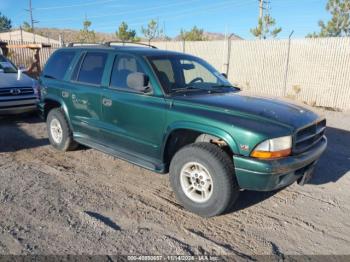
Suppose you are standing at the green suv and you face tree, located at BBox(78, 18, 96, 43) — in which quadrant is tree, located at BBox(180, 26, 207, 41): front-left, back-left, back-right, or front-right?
front-right

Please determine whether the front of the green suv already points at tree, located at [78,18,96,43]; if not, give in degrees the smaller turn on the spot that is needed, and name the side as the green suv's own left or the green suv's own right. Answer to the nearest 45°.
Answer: approximately 135° to the green suv's own left

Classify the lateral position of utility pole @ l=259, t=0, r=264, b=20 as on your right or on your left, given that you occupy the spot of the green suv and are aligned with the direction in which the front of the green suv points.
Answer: on your left

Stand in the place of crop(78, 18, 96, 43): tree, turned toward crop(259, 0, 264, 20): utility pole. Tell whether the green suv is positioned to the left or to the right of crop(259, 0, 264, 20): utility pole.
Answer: right

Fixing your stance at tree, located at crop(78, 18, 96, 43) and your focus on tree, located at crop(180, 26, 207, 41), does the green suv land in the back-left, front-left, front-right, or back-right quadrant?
front-right

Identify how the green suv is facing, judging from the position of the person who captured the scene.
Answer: facing the viewer and to the right of the viewer

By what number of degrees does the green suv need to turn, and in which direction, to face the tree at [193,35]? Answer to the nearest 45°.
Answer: approximately 135° to its left

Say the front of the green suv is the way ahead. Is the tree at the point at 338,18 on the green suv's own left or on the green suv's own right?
on the green suv's own left
